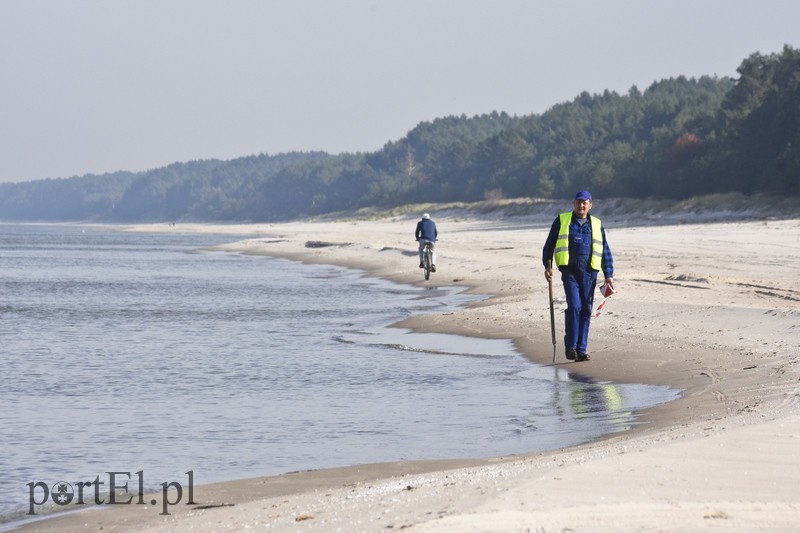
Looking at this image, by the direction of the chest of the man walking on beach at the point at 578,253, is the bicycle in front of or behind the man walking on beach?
behind

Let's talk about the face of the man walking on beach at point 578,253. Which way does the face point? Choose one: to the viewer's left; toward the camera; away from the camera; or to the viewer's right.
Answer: toward the camera

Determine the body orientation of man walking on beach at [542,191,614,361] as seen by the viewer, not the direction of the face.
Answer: toward the camera
